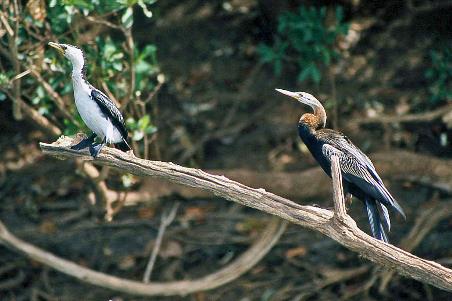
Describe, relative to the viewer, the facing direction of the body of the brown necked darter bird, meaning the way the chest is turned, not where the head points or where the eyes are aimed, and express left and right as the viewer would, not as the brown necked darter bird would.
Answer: facing to the left of the viewer

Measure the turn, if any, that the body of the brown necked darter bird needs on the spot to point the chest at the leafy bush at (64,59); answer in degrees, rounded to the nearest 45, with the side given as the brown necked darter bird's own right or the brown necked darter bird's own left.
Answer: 0° — it already faces it

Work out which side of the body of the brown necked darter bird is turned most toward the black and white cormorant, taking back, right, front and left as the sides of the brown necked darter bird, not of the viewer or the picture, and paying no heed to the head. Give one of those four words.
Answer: front
